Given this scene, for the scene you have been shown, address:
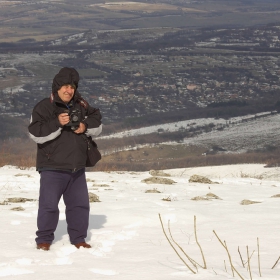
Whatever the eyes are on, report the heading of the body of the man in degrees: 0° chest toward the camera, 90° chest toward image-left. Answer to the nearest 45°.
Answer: approximately 315°
